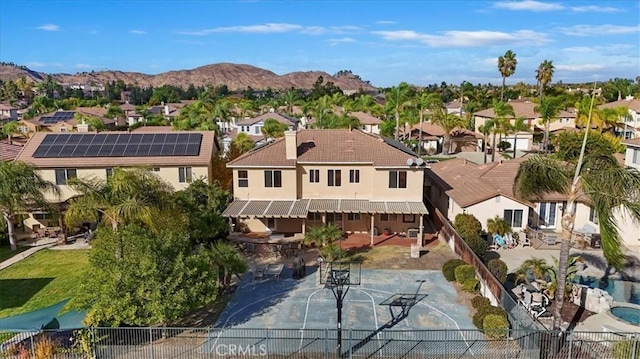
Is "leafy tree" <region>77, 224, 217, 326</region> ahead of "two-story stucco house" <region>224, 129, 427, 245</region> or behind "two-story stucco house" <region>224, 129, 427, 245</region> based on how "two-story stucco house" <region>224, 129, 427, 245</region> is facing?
behind

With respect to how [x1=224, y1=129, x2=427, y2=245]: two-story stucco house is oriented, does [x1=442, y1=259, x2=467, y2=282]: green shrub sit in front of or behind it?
behind

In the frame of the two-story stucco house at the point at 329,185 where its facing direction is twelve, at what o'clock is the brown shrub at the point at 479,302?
The brown shrub is roughly at 5 o'clock from the two-story stucco house.

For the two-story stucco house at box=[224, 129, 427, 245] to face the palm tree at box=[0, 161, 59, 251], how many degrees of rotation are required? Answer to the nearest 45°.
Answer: approximately 90° to its left

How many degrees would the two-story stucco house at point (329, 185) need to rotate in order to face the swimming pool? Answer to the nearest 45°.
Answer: approximately 135° to its right

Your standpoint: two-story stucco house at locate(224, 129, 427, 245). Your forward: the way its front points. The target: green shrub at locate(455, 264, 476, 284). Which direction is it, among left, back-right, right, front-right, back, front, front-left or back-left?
back-right

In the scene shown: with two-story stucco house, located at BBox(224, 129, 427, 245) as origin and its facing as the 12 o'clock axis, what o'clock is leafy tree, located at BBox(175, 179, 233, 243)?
The leafy tree is roughly at 8 o'clock from the two-story stucco house.

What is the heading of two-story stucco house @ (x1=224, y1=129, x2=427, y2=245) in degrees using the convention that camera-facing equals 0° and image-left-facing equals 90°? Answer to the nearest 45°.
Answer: approximately 180°

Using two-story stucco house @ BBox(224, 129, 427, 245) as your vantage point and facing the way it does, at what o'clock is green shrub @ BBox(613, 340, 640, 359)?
The green shrub is roughly at 5 o'clock from the two-story stucco house.

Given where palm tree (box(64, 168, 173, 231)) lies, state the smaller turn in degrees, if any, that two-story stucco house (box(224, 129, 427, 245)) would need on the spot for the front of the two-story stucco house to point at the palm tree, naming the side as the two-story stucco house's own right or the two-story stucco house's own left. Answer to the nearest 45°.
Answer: approximately 135° to the two-story stucco house's own left

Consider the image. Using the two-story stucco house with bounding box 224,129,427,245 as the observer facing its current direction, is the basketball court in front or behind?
behind

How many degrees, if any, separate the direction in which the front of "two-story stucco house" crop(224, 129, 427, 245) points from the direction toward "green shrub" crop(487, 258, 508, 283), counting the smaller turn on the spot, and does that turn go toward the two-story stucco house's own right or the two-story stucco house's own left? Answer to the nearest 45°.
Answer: approximately 135° to the two-story stucco house's own right

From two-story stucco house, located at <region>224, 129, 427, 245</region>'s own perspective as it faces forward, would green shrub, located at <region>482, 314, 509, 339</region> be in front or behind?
behind

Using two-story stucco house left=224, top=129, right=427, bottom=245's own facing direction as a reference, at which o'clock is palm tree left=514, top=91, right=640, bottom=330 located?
The palm tree is roughly at 5 o'clock from the two-story stucco house.

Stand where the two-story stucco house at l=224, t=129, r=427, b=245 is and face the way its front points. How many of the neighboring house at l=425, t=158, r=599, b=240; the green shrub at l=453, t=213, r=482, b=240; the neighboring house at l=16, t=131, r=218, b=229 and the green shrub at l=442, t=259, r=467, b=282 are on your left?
1

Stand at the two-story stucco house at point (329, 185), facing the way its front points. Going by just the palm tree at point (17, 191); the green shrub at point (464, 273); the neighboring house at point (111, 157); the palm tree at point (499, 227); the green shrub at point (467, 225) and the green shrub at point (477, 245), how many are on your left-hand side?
2

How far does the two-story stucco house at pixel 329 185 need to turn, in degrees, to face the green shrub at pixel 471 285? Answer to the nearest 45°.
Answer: approximately 135° to its right
